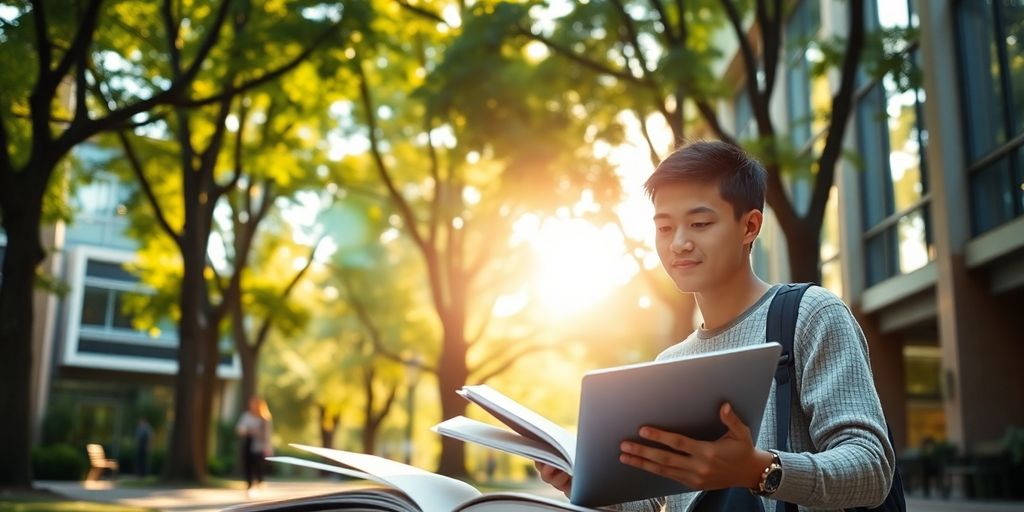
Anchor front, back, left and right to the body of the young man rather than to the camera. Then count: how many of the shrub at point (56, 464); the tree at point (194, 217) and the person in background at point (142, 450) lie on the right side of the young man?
3

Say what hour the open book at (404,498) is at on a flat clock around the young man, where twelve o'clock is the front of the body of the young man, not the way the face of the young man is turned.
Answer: The open book is roughly at 1 o'clock from the young man.

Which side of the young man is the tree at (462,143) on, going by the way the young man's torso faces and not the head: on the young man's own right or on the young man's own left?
on the young man's own right

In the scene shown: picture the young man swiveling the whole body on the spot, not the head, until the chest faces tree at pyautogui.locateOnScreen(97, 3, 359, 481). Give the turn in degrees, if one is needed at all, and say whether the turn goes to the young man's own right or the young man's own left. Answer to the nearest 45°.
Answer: approximately 90° to the young man's own right

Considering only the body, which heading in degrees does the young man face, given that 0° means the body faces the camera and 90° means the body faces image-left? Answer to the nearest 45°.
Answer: approximately 45°

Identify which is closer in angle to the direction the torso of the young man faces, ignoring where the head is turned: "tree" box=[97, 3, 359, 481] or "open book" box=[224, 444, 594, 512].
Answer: the open book

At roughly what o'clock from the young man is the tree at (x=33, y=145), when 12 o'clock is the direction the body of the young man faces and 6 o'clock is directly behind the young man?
The tree is roughly at 3 o'clock from the young man.

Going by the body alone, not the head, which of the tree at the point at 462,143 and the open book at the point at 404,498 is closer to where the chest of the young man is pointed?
the open book

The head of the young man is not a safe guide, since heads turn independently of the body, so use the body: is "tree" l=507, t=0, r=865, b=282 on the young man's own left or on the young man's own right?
on the young man's own right
